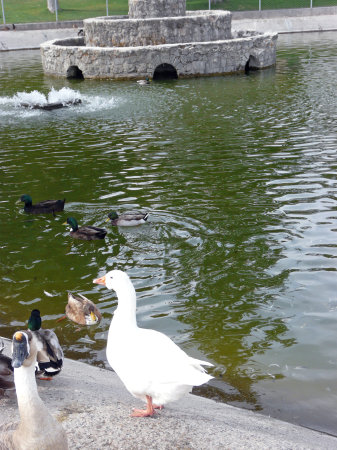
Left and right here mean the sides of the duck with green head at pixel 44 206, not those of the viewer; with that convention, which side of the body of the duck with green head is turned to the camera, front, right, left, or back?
left

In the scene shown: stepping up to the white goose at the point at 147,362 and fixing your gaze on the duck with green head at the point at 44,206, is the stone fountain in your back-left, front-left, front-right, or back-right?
front-right

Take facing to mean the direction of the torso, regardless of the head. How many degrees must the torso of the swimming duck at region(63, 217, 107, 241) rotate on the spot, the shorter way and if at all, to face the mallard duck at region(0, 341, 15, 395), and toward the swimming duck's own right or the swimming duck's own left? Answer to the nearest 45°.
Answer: approximately 90° to the swimming duck's own left

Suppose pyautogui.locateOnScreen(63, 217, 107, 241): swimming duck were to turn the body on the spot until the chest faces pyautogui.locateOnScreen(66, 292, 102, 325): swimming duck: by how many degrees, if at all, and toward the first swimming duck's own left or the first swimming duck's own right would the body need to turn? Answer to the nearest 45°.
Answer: approximately 90° to the first swimming duck's own left

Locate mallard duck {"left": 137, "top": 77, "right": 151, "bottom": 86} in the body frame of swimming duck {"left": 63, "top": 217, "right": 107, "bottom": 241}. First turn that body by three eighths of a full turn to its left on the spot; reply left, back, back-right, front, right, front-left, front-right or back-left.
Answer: back-left

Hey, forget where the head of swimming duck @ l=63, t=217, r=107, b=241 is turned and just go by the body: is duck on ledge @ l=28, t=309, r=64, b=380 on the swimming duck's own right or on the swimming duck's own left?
on the swimming duck's own left

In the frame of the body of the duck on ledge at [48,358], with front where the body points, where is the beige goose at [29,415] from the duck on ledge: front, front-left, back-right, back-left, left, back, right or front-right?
back-left

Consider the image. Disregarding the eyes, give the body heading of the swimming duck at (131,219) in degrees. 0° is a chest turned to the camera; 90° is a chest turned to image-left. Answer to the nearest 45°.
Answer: approximately 90°

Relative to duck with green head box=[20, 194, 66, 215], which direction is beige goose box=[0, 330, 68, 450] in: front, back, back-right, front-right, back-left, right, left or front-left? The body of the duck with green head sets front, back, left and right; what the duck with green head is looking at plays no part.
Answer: left

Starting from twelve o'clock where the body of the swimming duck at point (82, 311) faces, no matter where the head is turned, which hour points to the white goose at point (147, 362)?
The white goose is roughly at 1 o'clock from the swimming duck.

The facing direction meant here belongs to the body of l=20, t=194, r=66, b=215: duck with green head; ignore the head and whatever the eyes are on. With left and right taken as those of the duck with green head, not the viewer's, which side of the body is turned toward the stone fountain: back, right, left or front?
right

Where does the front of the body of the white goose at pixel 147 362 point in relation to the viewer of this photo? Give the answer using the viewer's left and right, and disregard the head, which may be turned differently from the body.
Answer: facing to the left of the viewer

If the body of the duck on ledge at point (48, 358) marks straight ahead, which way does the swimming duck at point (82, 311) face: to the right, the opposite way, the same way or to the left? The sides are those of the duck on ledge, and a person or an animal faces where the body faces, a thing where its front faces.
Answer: the opposite way
